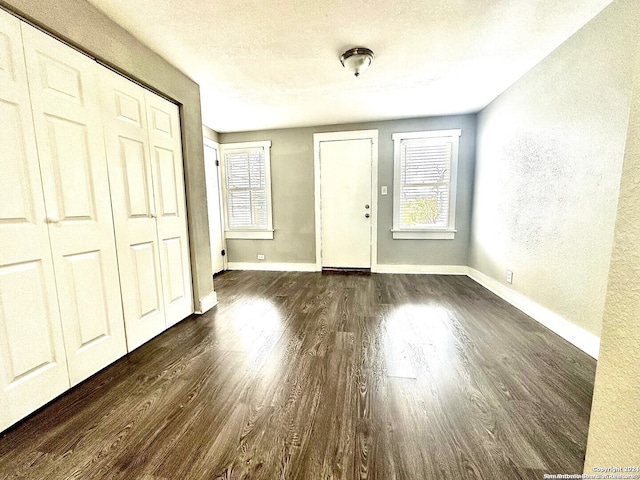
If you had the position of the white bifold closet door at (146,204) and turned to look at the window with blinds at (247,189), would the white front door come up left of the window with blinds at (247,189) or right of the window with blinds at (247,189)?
right

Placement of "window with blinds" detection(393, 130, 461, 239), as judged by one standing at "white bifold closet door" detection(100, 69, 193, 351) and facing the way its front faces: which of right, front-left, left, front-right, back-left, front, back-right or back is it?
front-left

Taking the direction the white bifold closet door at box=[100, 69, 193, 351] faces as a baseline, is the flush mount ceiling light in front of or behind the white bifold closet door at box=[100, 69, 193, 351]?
in front

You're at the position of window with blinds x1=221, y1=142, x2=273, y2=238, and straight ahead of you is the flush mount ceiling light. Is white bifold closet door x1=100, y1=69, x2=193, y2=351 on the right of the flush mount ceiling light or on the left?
right

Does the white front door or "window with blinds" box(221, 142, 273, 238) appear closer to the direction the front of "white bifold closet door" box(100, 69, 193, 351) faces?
the white front door

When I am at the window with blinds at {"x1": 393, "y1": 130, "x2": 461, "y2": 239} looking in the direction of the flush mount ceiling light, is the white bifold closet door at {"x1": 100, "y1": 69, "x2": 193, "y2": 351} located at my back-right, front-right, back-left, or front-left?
front-right

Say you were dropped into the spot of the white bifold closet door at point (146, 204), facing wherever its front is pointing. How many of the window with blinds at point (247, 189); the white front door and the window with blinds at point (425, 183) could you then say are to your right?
0

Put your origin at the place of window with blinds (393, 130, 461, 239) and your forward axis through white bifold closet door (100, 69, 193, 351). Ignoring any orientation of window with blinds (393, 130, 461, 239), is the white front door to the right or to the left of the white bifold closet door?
right

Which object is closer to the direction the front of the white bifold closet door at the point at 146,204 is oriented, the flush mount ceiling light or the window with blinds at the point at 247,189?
the flush mount ceiling light

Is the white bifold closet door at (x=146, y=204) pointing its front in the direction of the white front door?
no

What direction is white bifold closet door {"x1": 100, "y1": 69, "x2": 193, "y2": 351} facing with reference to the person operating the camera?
facing the viewer and to the right of the viewer

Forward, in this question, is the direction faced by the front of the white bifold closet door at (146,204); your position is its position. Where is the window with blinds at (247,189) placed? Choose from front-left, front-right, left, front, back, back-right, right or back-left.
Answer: left

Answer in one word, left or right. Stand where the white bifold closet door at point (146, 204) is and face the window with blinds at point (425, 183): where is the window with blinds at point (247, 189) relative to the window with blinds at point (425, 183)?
left

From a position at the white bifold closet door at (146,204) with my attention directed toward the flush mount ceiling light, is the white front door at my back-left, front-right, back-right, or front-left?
front-left
